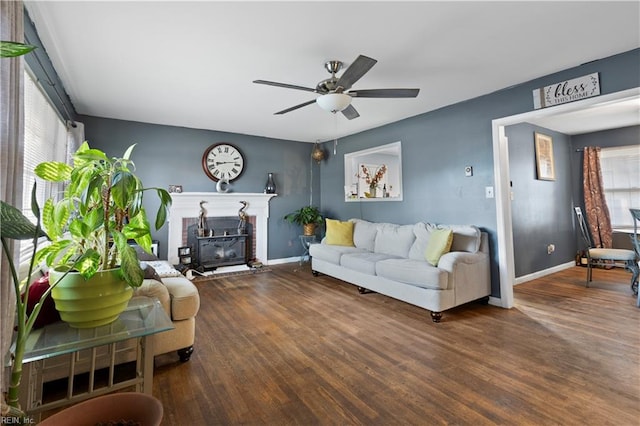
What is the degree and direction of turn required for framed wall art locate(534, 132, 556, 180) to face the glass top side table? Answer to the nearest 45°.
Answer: approximately 45° to its right

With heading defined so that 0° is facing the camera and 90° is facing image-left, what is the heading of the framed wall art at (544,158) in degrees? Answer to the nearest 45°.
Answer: approximately 315°

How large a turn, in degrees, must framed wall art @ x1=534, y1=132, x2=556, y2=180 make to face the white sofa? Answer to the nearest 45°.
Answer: approximately 90° to its right

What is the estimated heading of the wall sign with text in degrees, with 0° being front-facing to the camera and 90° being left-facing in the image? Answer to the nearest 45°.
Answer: approximately 45°

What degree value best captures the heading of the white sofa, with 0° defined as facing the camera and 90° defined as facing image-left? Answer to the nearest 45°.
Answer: approximately 45°

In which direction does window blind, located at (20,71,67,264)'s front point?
to the viewer's right

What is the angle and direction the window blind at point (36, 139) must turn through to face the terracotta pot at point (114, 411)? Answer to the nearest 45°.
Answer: approximately 90° to its right

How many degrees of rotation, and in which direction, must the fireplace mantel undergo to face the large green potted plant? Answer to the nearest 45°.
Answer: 0° — it already faces it
